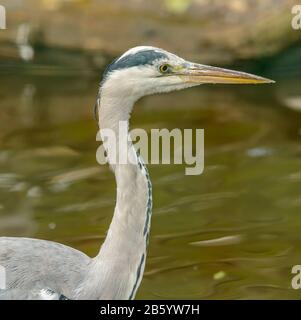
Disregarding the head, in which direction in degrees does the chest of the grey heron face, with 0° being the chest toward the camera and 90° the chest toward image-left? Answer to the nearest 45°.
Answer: approximately 270°
